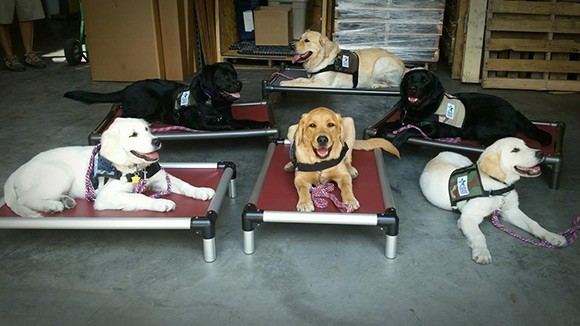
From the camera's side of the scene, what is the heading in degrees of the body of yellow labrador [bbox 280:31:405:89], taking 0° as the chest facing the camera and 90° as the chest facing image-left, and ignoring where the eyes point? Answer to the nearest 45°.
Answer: approximately 90°

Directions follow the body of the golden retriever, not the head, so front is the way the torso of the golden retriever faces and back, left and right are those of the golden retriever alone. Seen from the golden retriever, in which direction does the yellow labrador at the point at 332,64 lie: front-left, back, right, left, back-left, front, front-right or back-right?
back

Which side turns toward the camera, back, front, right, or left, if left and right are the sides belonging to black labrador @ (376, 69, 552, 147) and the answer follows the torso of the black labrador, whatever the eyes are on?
left

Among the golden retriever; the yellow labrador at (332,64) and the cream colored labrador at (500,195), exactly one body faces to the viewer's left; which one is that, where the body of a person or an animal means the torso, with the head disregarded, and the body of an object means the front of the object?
the yellow labrador

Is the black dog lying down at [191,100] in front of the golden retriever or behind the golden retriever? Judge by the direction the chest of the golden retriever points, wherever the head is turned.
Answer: behind

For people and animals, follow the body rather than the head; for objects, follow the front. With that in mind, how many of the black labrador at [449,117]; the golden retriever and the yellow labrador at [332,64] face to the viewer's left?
2

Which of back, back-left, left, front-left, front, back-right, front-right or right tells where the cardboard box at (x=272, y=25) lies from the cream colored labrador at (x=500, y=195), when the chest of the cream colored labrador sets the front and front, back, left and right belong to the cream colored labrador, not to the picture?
back

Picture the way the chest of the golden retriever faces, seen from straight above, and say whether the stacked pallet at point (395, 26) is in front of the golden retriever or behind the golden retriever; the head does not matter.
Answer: behind

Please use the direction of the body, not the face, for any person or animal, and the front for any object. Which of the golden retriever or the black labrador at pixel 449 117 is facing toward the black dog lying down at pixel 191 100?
the black labrador

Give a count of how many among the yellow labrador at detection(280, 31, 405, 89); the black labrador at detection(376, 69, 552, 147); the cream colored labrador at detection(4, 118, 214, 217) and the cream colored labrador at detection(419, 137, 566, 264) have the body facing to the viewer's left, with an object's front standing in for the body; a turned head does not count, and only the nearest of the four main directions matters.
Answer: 2

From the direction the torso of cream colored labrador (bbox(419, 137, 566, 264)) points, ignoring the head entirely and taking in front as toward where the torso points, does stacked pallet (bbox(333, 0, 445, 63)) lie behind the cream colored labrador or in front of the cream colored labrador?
behind

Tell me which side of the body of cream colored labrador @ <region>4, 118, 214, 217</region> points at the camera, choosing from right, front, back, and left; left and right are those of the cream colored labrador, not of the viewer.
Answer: right

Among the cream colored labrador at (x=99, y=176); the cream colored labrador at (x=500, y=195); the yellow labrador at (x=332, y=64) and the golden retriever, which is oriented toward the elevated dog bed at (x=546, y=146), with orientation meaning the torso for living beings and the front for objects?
the cream colored labrador at (x=99, y=176)
